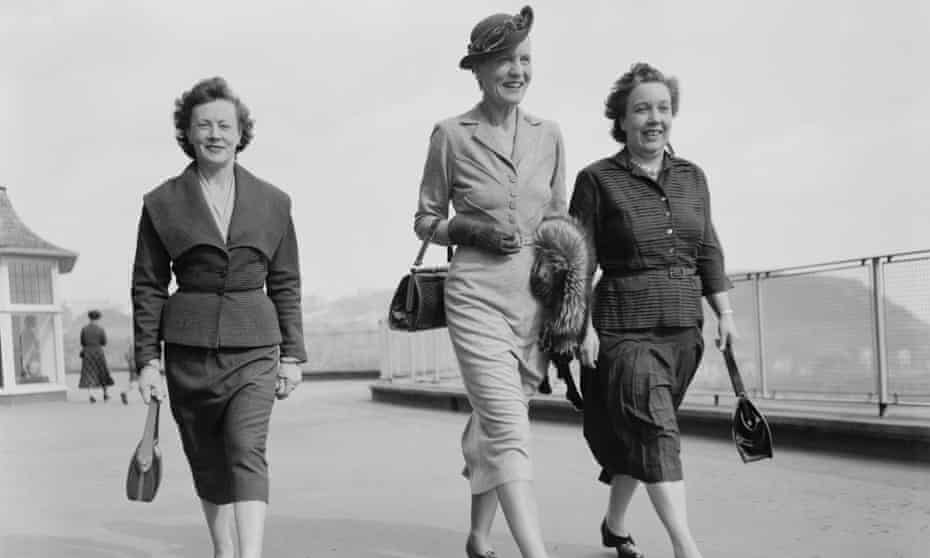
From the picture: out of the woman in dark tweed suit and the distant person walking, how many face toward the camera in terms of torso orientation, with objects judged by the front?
1

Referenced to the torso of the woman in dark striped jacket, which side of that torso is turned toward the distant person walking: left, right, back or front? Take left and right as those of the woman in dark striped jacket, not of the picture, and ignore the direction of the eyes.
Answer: back

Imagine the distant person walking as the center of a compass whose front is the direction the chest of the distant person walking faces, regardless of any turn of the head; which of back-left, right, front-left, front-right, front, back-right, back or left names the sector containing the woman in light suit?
back

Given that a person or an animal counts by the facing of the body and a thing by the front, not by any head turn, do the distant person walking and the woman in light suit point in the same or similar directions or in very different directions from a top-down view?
very different directions

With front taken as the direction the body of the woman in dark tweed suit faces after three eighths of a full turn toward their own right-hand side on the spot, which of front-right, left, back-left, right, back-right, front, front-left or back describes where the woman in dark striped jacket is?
back-right

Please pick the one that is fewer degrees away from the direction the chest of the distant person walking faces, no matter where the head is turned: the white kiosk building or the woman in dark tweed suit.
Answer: the white kiosk building

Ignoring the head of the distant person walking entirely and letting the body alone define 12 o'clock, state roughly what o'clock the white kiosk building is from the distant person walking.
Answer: The white kiosk building is roughly at 9 o'clock from the distant person walking.

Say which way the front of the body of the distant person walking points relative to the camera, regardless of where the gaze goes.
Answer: away from the camera

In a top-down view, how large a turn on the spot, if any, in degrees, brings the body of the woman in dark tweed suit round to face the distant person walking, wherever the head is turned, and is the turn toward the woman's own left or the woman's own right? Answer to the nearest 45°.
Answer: approximately 180°

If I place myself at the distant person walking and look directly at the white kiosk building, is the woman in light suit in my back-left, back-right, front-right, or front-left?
back-left
